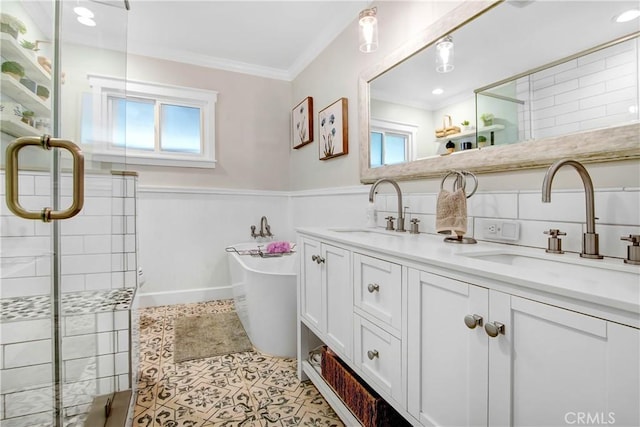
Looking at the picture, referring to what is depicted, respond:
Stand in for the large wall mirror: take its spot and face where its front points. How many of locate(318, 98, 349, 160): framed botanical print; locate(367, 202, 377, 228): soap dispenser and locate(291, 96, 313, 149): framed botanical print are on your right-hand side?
3

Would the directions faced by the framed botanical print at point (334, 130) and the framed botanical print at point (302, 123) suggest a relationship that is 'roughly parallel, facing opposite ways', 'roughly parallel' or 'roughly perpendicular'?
roughly parallel

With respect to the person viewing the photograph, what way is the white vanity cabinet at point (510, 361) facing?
facing the viewer and to the left of the viewer

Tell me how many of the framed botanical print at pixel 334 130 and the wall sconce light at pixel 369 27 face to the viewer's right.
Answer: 0

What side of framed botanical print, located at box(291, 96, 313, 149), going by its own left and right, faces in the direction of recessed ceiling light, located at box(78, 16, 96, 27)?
front

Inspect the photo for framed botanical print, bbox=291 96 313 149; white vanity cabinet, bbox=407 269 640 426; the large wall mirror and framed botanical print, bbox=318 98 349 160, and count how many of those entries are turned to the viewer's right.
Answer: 0

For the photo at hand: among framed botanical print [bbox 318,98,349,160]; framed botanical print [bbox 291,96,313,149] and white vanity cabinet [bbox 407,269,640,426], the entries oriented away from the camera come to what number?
0

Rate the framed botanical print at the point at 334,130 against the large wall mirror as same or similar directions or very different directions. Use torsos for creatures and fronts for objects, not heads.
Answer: same or similar directions

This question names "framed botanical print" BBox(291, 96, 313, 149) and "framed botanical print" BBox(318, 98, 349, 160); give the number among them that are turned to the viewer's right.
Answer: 0

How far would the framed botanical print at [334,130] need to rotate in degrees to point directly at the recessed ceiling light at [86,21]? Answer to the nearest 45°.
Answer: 0° — it already faces it

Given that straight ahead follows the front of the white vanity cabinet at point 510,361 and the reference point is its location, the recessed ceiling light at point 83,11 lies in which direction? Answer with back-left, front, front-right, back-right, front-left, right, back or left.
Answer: front-right
